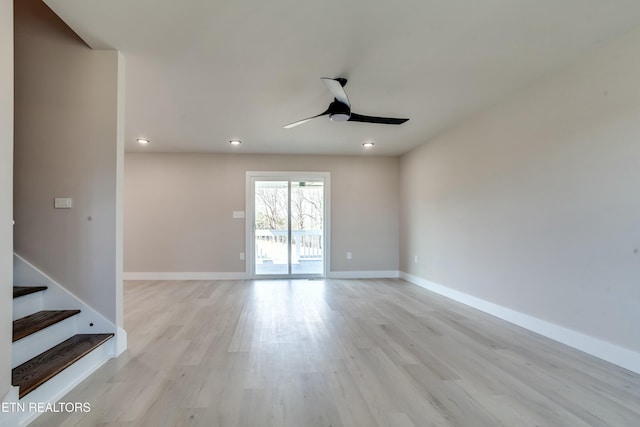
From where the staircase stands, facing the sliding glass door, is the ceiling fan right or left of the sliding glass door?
right

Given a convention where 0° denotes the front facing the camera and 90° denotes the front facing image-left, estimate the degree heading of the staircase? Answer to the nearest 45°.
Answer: approximately 315°

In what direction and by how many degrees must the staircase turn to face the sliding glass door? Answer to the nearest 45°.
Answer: approximately 90° to its left
